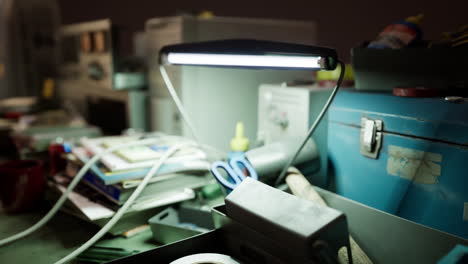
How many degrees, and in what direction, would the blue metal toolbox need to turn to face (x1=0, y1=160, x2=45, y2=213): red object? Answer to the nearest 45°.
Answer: approximately 45° to its right

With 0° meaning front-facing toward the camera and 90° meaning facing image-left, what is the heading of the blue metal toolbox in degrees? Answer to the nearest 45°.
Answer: approximately 45°
